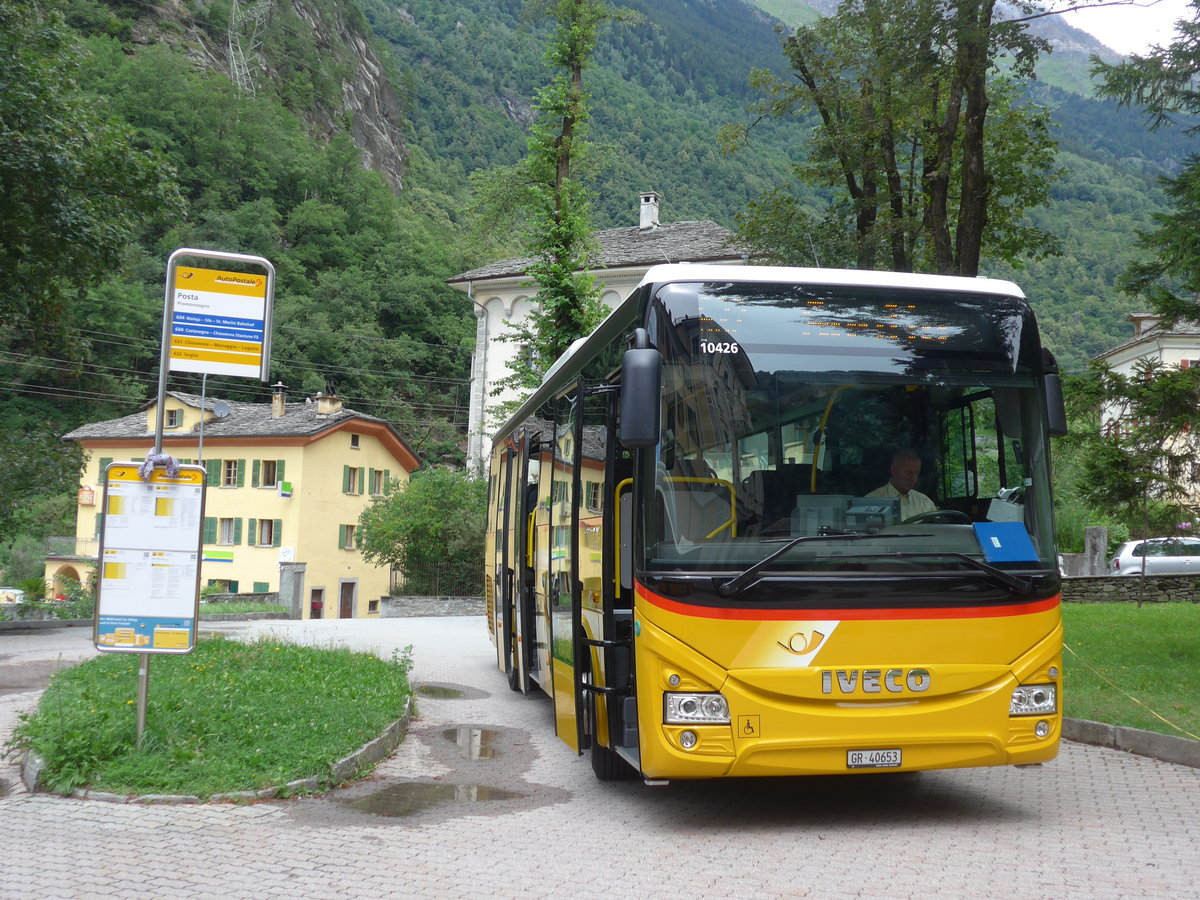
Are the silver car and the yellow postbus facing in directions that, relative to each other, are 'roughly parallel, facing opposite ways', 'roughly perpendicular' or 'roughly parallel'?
roughly perpendicular

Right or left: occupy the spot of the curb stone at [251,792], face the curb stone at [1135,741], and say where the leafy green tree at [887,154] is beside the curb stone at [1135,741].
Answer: left

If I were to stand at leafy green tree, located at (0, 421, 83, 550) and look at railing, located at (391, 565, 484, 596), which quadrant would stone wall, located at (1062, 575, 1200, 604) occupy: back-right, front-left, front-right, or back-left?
front-right

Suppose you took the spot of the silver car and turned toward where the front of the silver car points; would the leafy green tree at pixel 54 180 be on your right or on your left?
on your right

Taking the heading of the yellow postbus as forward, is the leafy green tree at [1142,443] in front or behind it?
behind

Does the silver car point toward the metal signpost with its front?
no

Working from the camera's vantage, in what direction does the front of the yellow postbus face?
facing the viewer

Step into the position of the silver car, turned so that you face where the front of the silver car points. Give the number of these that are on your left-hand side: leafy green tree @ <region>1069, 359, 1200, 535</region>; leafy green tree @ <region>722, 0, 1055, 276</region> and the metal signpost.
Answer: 0

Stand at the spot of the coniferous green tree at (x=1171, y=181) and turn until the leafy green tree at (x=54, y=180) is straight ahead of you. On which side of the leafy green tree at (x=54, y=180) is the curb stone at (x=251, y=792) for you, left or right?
left

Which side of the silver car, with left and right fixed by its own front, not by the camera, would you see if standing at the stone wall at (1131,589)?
right
